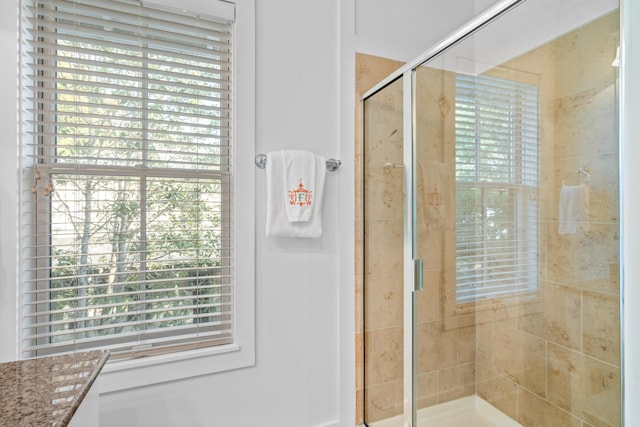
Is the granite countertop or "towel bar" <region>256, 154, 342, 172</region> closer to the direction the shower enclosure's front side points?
the granite countertop

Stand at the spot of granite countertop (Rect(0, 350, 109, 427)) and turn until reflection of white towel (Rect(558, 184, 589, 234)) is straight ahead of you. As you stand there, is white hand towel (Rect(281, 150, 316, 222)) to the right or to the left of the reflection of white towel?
left

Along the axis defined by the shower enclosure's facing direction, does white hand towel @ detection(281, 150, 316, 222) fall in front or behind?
in front

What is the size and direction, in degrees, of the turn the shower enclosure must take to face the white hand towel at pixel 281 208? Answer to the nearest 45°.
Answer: approximately 45° to its right

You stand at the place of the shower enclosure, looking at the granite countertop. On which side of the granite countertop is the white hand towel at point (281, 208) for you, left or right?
right

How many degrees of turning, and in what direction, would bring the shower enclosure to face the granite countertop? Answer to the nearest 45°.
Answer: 0° — it already faces it

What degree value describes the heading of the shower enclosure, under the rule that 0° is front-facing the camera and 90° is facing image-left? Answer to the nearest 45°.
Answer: approximately 45°

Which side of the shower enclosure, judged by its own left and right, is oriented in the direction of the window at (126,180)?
front
